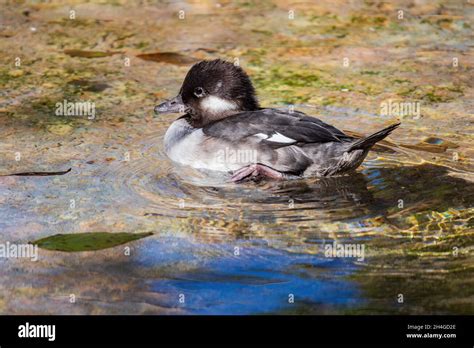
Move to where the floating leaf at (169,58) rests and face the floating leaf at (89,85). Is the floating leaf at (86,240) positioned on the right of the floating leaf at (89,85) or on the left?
left

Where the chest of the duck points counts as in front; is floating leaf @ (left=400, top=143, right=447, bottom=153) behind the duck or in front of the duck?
behind

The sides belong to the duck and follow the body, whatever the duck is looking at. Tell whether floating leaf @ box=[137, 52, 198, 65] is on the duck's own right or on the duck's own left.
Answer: on the duck's own right

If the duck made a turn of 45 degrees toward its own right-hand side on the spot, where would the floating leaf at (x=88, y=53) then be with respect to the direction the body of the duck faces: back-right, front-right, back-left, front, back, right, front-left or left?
front

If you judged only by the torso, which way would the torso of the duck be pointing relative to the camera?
to the viewer's left

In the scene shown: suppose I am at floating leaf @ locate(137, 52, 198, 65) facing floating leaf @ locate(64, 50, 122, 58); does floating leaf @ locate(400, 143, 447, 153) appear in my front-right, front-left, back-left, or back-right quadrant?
back-left
